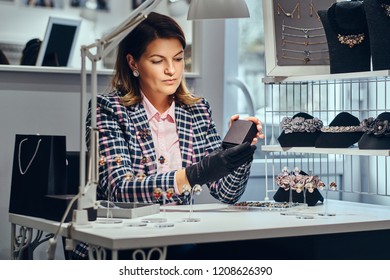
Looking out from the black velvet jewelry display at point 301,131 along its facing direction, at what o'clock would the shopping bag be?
The shopping bag is roughly at 2 o'clock from the black velvet jewelry display.

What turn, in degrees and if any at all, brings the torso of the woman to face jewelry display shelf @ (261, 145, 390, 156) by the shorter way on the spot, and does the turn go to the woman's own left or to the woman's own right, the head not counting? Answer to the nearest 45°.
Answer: approximately 45° to the woman's own left

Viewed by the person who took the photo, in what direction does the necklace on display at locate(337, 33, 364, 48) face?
facing the viewer

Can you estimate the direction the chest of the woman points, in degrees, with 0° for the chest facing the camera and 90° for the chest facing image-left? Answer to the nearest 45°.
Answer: approximately 315°

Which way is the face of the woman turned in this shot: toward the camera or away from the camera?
toward the camera

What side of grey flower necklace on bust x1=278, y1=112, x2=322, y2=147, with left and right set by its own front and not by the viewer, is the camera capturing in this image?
front

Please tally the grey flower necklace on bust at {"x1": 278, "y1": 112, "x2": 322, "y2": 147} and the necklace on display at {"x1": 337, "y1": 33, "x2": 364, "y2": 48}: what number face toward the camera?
2

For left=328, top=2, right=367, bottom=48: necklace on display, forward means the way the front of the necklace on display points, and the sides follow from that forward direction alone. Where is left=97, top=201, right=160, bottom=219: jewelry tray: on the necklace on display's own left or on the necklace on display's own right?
on the necklace on display's own right

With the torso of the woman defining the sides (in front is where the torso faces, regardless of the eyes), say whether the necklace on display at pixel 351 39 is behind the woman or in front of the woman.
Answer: in front

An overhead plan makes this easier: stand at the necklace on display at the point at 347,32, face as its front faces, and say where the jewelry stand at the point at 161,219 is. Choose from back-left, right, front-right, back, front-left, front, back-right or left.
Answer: front-right

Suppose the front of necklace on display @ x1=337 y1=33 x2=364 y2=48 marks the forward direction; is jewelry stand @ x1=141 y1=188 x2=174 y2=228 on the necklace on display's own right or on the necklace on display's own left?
on the necklace on display's own right
